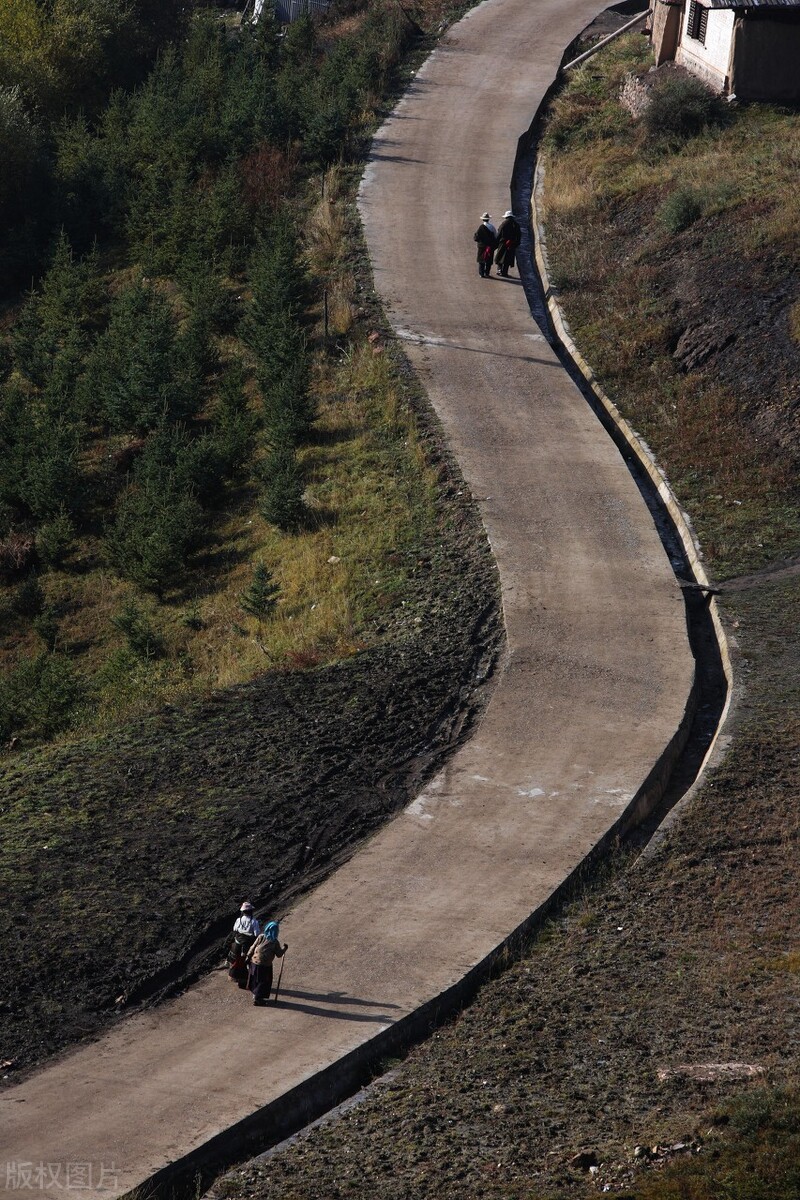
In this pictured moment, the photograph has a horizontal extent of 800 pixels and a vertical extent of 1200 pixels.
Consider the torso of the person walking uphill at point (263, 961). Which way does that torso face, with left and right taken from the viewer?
facing away from the viewer and to the right of the viewer

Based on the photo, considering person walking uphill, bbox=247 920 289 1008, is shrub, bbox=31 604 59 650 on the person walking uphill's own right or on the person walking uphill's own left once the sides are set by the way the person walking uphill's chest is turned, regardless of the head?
on the person walking uphill's own left

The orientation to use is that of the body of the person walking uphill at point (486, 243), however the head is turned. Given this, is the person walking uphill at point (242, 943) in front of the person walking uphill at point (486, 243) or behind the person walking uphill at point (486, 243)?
behind

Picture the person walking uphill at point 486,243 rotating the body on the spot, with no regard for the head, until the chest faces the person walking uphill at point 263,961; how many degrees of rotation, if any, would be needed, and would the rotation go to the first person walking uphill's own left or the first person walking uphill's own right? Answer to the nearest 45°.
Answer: approximately 180°

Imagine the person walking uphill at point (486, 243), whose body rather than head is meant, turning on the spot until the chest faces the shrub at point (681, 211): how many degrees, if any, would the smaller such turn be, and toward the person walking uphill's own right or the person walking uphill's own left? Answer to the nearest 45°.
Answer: approximately 90° to the person walking uphill's own right

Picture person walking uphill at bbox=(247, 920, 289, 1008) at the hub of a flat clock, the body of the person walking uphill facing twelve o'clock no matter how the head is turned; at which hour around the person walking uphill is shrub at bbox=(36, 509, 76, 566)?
The shrub is roughly at 10 o'clock from the person walking uphill.

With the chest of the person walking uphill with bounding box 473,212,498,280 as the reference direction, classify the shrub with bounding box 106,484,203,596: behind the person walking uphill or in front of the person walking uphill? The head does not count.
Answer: behind

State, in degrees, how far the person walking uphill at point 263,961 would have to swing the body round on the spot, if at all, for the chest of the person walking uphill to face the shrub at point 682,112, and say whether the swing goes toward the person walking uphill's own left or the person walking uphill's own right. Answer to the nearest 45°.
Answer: approximately 45° to the person walking uphill's own left

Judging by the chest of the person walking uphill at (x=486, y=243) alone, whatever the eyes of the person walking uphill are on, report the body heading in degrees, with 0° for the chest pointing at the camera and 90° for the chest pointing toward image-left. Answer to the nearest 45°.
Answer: approximately 180°

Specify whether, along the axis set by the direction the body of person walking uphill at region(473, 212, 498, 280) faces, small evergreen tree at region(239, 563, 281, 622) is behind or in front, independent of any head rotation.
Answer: behind

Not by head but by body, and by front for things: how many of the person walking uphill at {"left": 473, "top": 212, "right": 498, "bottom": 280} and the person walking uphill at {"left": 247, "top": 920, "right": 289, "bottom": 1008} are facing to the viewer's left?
0
